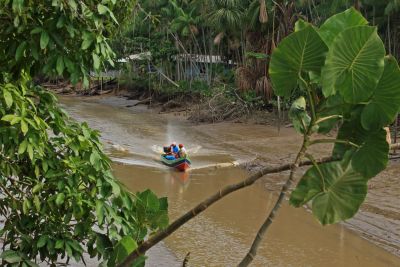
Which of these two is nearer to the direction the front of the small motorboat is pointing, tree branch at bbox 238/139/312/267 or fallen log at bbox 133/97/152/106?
the tree branch

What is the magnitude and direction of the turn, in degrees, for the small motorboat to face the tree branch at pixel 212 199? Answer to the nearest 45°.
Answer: approximately 45° to its right

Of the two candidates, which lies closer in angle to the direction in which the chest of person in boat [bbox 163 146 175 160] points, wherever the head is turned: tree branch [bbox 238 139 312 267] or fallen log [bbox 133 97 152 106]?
the tree branch

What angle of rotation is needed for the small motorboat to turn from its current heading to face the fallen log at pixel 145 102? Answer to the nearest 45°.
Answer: approximately 135° to its left

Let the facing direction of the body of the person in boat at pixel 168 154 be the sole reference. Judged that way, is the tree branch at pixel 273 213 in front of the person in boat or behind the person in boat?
in front

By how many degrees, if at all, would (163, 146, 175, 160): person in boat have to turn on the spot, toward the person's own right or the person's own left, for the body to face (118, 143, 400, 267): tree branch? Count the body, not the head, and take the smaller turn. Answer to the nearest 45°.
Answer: approximately 45° to the person's own right

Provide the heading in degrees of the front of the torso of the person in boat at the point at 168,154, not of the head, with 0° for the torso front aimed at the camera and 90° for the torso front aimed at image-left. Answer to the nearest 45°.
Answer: approximately 315°

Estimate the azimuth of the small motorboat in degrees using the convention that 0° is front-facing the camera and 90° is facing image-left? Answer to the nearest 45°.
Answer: approximately 315°
